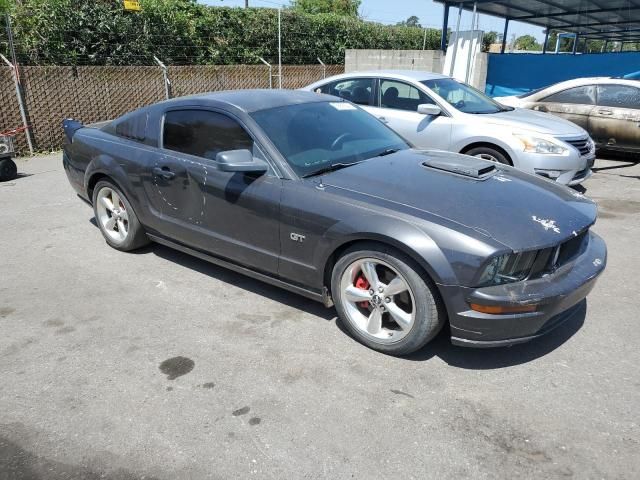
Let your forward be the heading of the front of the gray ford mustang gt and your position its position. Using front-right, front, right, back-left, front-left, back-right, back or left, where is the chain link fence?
back

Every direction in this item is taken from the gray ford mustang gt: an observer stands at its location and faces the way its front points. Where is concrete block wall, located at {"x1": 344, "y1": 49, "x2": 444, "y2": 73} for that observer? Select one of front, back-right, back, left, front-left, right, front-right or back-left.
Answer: back-left

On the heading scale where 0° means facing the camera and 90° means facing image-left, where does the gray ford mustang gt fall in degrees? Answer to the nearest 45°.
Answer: approximately 315°

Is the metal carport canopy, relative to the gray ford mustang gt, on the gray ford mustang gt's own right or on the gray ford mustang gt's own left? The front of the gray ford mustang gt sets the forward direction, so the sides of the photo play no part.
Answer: on the gray ford mustang gt's own left

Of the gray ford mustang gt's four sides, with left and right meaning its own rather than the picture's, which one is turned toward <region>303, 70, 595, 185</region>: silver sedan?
left

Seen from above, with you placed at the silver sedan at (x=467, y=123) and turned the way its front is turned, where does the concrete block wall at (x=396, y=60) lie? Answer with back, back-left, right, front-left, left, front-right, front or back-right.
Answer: back-left

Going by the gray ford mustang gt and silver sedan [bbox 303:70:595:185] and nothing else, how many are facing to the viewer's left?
0
